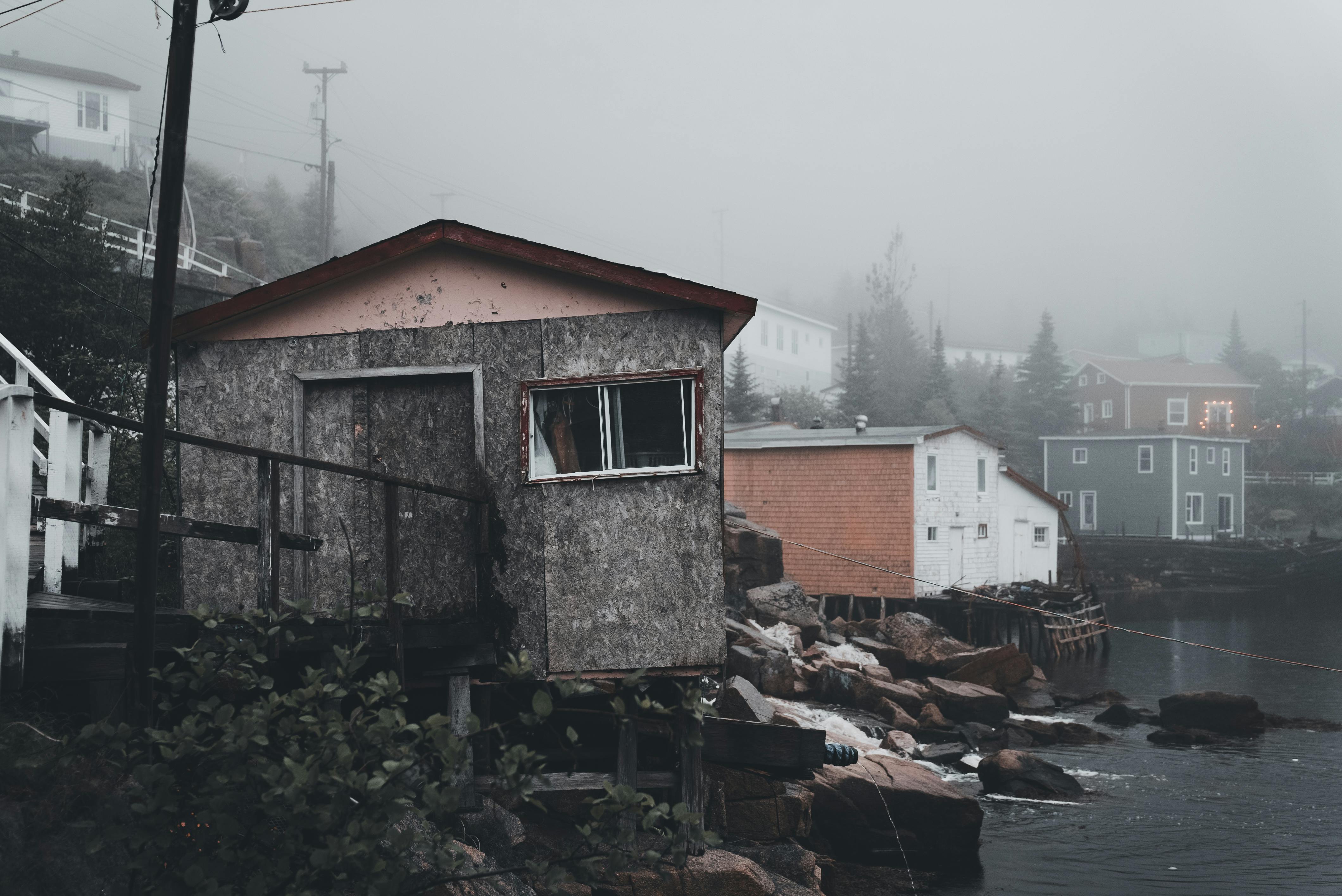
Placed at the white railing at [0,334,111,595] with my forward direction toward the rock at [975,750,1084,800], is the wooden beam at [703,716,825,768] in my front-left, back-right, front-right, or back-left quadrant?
front-right

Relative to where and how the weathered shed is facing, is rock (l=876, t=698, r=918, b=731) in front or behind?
behind

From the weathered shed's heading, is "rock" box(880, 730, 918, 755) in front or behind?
behind

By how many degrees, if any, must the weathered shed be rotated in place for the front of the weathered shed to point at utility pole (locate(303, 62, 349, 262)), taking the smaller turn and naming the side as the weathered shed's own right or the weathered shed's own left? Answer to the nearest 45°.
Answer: approximately 180°

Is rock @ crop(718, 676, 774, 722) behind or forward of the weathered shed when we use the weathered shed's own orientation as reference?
behind

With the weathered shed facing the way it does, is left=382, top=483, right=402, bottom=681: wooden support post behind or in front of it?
in front

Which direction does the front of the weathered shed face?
toward the camera

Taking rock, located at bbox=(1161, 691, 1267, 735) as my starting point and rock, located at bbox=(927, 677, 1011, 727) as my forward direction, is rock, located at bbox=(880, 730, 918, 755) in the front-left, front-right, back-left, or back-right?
front-left

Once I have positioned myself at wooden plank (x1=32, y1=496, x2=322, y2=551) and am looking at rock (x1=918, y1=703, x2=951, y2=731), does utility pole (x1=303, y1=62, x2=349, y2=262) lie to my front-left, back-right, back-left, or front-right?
front-left
